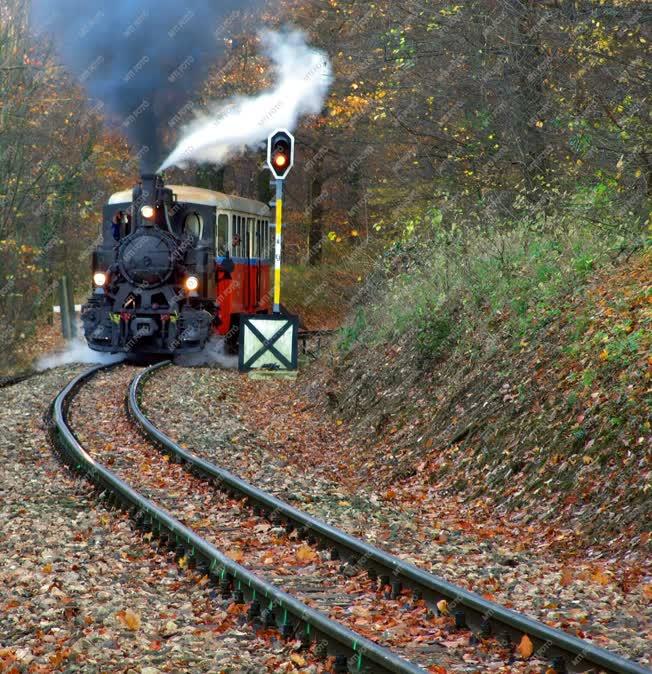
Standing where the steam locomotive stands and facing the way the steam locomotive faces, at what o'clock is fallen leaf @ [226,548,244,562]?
The fallen leaf is roughly at 12 o'clock from the steam locomotive.

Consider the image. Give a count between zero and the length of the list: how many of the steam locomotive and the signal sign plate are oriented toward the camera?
2

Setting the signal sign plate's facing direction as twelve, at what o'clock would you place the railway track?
The railway track is roughly at 12 o'clock from the signal sign plate.

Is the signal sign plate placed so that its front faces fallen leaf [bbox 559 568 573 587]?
yes

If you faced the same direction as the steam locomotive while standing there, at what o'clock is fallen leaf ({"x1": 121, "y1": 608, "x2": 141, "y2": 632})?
The fallen leaf is roughly at 12 o'clock from the steam locomotive.

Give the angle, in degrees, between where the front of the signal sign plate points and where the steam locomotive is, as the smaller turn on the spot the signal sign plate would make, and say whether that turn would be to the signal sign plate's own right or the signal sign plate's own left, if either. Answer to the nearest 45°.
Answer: approximately 135° to the signal sign plate's own right

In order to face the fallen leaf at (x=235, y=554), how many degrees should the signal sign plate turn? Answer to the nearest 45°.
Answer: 0° — it already faces it

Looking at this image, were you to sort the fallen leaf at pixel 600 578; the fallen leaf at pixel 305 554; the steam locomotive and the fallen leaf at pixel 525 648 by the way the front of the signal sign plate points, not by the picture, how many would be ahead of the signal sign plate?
3

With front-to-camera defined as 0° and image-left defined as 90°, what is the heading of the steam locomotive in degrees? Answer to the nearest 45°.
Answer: approximately 0°

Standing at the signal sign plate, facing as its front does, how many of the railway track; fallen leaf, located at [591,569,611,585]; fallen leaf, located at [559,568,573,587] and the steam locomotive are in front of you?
3
